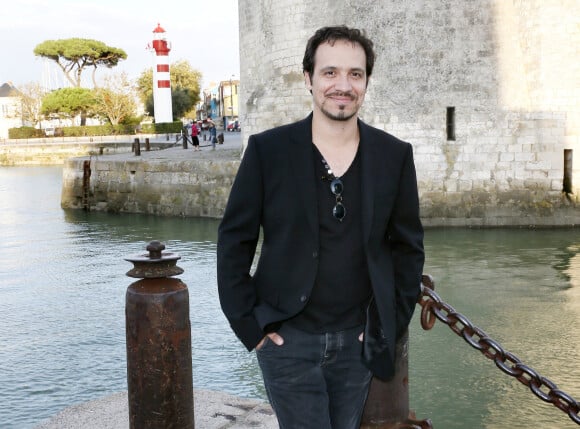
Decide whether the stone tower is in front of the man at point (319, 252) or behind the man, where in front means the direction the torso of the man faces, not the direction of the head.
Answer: behind

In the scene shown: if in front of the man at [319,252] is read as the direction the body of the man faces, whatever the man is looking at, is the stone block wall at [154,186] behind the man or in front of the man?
behind

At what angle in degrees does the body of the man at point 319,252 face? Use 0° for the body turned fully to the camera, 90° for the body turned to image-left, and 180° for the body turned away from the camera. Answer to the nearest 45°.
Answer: approximately 0°

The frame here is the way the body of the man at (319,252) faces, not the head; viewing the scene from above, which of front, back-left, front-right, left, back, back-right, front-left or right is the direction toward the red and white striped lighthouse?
back
